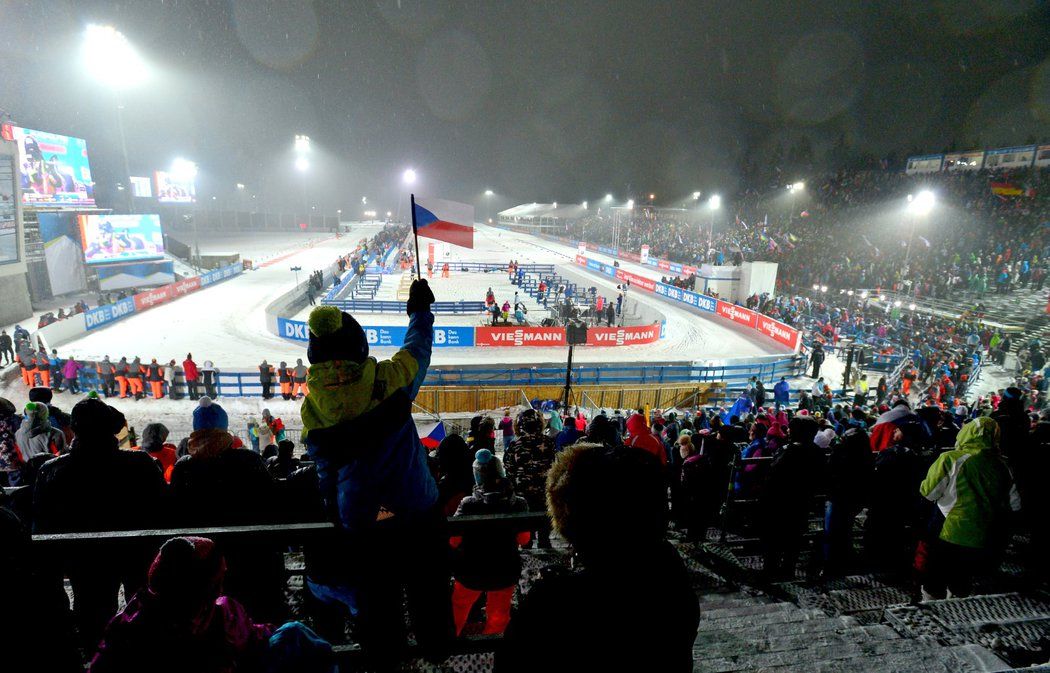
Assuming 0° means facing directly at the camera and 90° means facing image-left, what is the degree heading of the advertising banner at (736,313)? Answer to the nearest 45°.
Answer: approximately 45°

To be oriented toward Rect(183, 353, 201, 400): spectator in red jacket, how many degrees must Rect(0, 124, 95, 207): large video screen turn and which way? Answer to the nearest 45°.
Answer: approximately 45° to its right

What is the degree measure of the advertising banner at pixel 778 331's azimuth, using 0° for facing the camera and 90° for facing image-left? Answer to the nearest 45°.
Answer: approximately 45°

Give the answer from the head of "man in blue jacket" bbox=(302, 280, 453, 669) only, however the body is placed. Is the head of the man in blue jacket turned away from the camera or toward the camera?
away from the camera

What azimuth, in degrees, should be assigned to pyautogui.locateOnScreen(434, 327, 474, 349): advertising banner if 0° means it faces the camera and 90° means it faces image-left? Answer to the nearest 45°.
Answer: approximately 0°

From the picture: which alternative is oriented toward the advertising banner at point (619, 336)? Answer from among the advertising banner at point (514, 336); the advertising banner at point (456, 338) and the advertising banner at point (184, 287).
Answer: the advertising banner at point (184, 287)
